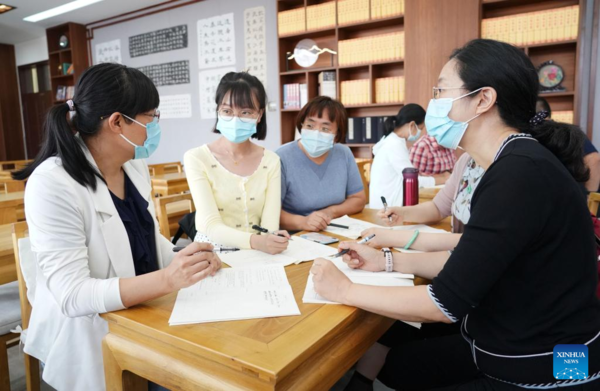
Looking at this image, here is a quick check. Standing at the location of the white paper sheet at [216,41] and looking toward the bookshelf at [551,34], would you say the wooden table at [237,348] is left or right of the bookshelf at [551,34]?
right

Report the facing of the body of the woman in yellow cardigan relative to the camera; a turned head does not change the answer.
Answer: toward the camera

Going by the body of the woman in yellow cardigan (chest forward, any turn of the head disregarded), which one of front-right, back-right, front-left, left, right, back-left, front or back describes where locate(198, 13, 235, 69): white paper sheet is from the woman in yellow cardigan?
back

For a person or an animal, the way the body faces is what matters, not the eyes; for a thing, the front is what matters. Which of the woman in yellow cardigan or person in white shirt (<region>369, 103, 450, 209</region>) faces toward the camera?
the woman in yellow cardigan

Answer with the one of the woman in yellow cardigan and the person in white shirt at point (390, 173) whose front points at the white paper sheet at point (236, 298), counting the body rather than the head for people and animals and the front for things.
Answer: the woman in yellow cardigan

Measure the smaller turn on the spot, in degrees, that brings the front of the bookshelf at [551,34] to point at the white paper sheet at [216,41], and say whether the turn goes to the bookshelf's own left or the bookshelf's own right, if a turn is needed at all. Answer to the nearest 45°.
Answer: approximately 45° to the bookshelf's own right

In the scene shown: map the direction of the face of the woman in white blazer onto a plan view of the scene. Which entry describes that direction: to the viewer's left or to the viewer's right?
to the viewer's right

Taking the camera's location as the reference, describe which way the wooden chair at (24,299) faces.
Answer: facing to the right of the viewer
